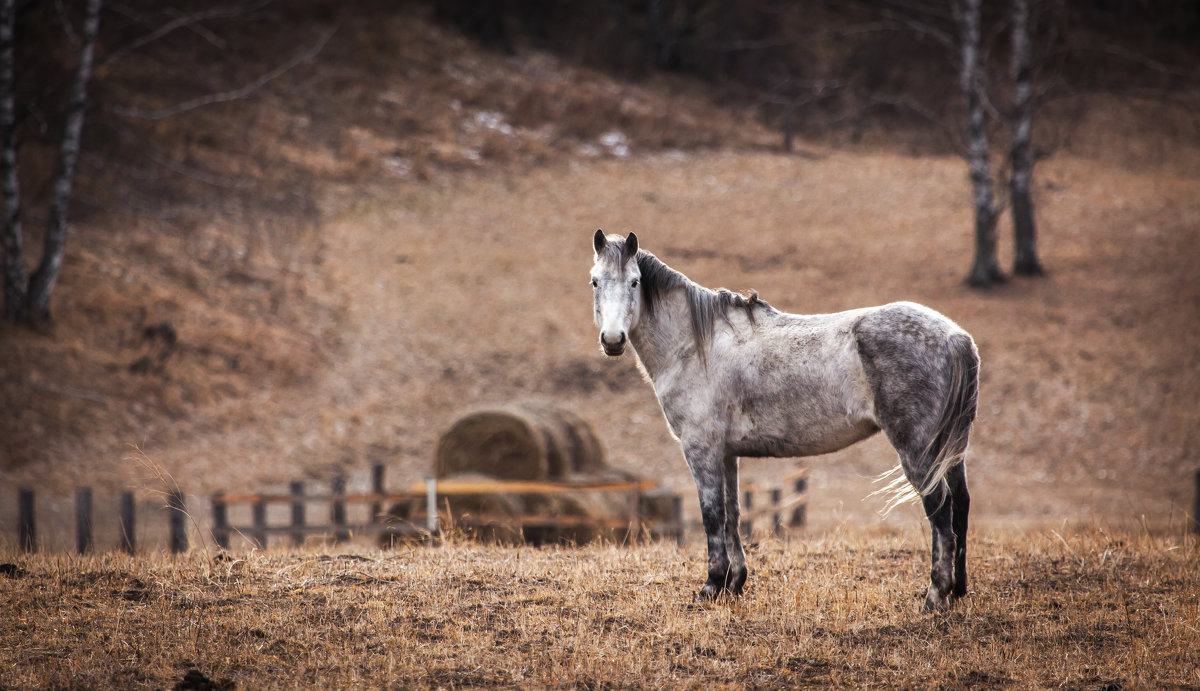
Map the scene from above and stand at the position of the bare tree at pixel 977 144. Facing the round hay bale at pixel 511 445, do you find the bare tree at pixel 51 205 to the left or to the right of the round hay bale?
right

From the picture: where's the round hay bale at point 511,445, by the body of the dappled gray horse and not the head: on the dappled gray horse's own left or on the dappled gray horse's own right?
on the dappled gray horse's own right

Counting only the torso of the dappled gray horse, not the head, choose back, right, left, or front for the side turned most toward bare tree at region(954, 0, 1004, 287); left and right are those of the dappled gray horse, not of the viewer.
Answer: right

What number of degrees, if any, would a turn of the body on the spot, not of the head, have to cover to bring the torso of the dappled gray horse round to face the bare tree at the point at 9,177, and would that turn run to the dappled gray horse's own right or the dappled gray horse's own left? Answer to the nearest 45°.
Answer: approximately 45° to the dappled gray horse's own right

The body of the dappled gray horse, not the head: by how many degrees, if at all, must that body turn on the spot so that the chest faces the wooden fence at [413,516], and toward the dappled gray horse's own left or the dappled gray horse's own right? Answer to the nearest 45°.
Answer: approximately 45° to the dappled gray horse's own right

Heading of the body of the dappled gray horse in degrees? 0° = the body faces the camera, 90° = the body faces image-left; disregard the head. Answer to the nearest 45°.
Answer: approximately 90°

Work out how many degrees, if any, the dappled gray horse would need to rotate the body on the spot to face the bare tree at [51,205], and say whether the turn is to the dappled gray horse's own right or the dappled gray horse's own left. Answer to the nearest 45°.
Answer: approximately 45° to the dappled gray horse's own right
